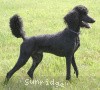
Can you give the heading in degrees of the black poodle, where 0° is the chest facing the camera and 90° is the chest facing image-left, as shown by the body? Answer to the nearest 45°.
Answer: approximately 270°
